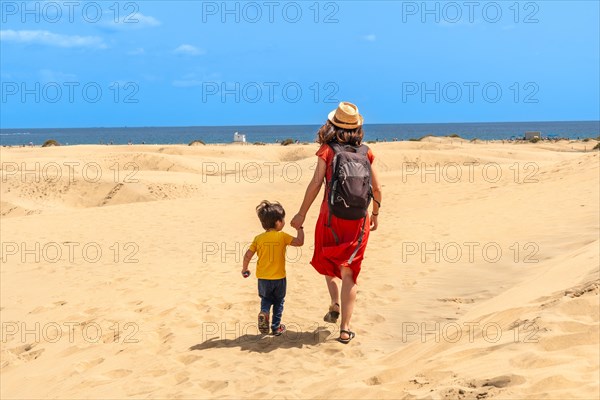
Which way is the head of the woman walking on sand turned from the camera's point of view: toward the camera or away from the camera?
away from the camera

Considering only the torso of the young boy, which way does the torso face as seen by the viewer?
away from the camera

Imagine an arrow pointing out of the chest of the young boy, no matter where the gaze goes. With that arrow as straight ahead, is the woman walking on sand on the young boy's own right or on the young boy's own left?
on the young boy's own right
